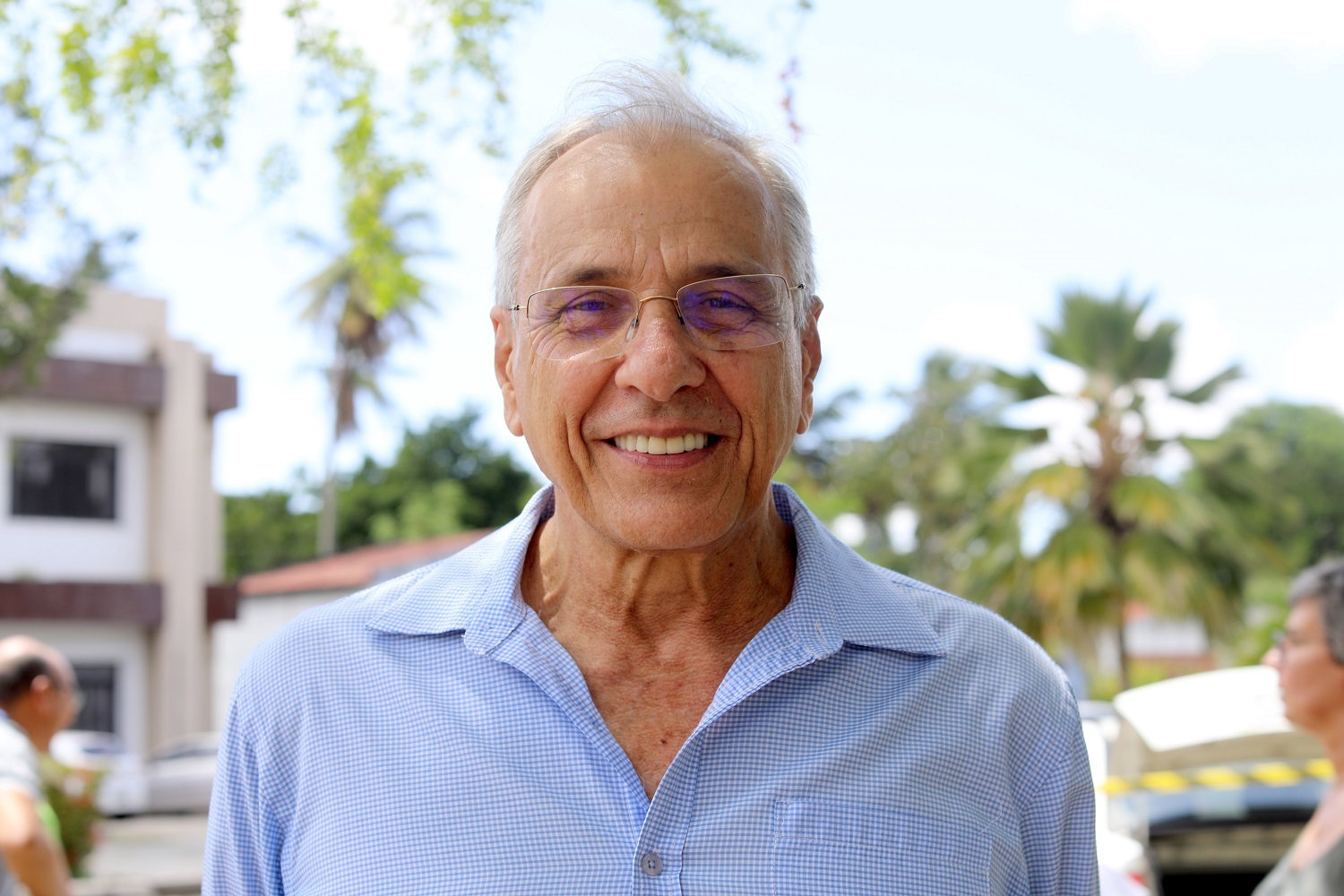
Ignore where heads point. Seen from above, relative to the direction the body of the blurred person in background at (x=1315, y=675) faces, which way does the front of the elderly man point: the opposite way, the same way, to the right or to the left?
to the left

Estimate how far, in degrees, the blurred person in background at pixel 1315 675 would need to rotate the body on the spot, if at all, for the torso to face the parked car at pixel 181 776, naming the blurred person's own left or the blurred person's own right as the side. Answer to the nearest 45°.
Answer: approximately 45° to the blurred person's own right

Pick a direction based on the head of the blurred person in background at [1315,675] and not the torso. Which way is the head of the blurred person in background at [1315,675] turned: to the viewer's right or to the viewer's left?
to the viewer's left

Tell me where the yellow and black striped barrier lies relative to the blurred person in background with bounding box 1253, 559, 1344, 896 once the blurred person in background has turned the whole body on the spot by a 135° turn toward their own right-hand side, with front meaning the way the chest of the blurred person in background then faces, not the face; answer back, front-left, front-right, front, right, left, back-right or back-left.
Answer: front-left

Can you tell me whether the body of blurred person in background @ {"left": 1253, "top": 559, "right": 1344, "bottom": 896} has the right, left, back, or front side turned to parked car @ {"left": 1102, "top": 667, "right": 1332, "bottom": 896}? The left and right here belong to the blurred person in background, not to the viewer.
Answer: right

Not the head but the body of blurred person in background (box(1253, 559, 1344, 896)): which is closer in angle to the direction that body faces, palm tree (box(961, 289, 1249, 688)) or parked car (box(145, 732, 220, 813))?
the parked car

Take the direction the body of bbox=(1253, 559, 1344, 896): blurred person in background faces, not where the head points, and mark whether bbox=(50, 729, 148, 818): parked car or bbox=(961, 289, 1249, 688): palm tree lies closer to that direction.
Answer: the parked car

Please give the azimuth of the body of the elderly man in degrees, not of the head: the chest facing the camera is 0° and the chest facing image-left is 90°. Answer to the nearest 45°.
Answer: approximately 0°

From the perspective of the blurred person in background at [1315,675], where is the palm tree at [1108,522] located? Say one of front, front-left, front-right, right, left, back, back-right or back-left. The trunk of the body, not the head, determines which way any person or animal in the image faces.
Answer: right

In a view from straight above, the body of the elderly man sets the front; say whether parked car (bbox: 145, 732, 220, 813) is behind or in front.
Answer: behind

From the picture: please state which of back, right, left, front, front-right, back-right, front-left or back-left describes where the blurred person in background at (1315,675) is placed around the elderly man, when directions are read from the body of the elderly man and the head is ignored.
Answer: back-left

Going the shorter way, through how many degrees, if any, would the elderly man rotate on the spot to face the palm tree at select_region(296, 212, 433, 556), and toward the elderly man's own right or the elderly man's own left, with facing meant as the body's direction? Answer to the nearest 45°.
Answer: approximately 180°

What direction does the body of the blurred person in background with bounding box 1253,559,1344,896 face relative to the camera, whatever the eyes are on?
to the viewer's left

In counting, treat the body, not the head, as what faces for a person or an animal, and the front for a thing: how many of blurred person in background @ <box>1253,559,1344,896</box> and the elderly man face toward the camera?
1
